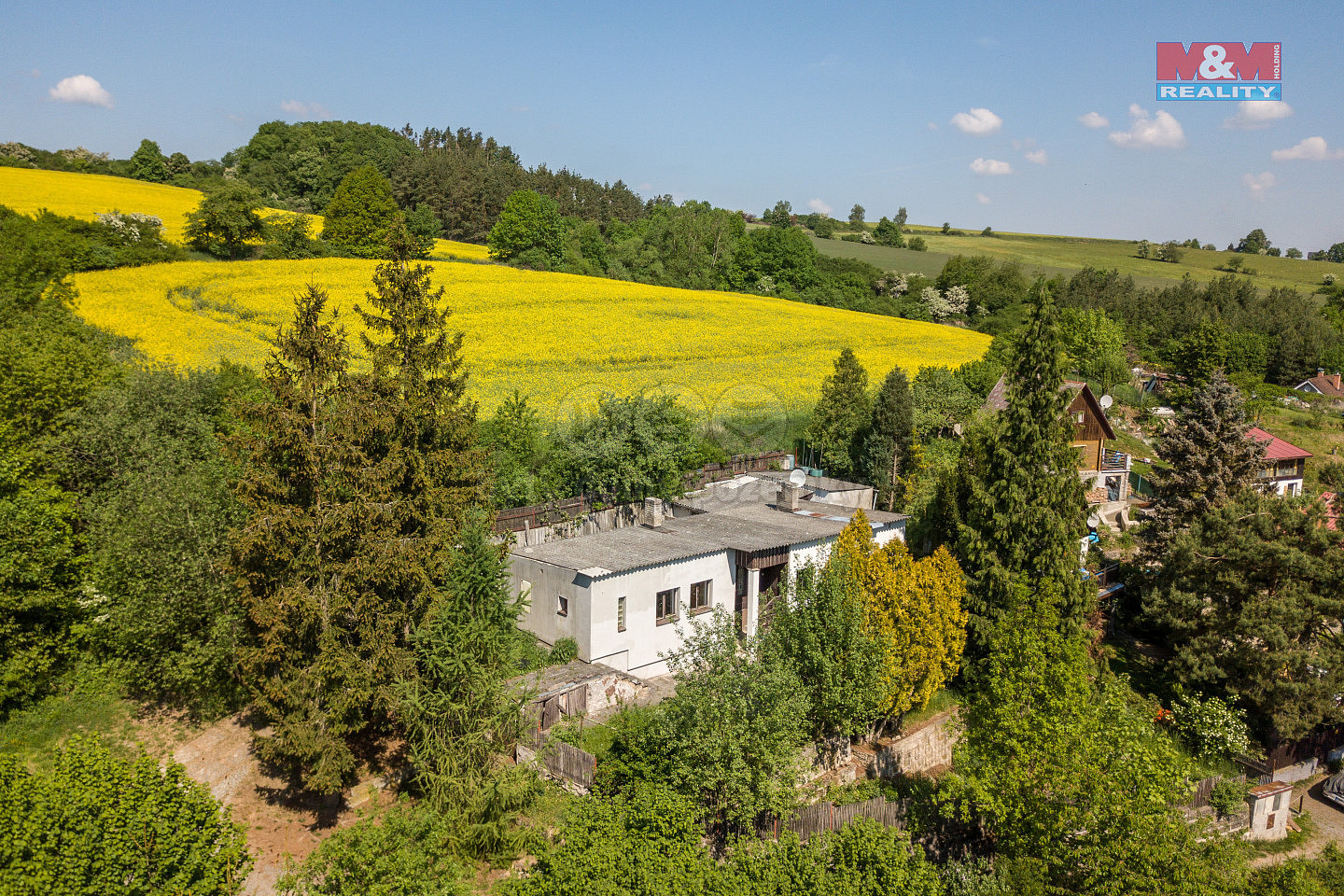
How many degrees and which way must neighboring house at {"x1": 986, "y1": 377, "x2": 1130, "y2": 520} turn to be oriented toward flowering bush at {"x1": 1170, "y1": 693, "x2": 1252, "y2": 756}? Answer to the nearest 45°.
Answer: approximately 45° to its right

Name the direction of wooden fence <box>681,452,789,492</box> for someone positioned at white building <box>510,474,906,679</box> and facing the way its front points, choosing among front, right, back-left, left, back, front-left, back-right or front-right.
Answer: back-left

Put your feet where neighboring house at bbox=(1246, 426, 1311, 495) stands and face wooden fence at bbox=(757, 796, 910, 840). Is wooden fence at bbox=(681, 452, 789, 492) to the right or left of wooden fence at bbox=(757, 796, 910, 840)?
right

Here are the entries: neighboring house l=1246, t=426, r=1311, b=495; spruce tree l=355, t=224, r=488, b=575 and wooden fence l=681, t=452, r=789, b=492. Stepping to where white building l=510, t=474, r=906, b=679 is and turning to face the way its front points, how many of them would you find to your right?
1

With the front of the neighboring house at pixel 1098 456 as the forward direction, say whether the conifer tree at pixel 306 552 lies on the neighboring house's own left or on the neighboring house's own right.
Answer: on the neighboring house's own right

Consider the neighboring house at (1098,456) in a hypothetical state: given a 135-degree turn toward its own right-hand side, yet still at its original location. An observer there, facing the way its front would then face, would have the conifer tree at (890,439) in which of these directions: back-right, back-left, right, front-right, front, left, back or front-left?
front-left

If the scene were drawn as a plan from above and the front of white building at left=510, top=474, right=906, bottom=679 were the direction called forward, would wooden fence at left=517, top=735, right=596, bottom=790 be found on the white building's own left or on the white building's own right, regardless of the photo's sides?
on the white building's own right

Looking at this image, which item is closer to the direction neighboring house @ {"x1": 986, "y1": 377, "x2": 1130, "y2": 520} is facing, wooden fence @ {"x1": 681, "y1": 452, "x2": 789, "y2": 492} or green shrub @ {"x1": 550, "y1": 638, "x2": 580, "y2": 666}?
the green shrub

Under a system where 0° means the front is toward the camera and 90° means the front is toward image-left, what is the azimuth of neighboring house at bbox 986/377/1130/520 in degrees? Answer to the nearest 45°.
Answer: approximately 315°

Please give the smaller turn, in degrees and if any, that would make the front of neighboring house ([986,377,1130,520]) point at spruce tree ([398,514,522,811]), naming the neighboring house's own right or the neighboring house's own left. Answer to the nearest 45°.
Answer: approximately 45° to the neighboring house's own right

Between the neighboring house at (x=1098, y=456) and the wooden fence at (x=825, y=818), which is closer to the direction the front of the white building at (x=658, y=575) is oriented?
the wooden fence
